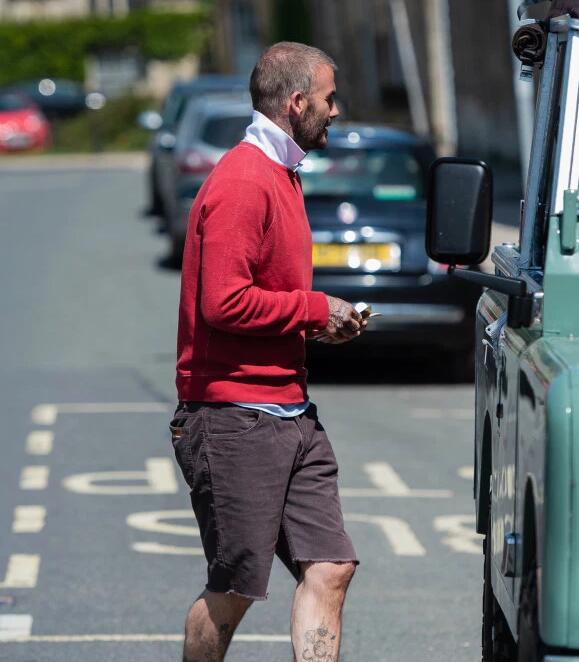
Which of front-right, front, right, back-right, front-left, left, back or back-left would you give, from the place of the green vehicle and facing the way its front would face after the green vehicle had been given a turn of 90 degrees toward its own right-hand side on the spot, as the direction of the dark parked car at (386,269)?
right

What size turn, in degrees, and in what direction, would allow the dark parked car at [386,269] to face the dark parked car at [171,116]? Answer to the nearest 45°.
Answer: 0° — it already faces it

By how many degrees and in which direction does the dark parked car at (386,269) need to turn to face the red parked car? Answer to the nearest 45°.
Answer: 0° — it already faces it

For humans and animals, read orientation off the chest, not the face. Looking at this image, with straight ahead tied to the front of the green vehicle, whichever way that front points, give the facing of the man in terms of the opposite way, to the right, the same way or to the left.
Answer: to the left

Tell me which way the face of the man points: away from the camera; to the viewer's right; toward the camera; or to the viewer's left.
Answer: to the viewer's right

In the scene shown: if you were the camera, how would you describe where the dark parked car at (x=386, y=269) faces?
facing away from the viewer

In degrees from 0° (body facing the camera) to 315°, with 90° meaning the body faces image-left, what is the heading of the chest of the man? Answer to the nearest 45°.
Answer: approximately 270°

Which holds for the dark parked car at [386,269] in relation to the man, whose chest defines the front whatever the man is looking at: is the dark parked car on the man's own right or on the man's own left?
on the man's own left

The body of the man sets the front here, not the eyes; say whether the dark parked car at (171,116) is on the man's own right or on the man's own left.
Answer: on the man's own left
